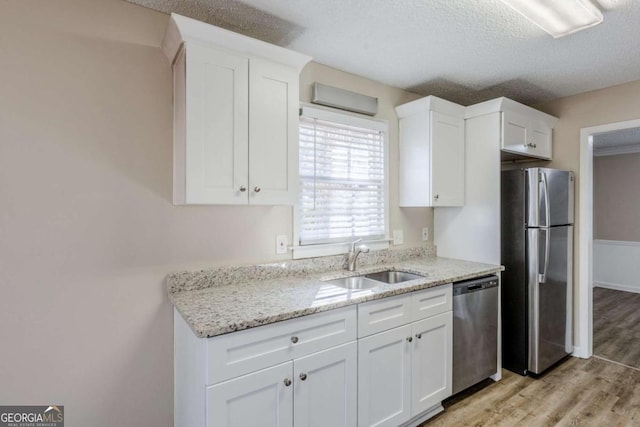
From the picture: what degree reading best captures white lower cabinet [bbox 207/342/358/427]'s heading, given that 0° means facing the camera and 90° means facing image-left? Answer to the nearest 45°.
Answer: approximately 315°

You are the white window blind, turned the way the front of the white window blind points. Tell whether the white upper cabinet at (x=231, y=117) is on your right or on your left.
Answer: on your right

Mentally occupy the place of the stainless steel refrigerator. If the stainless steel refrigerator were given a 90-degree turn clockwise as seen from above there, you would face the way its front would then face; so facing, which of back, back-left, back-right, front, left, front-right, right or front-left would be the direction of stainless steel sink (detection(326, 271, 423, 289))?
front

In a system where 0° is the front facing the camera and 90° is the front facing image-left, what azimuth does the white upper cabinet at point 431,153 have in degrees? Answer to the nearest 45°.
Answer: approximately 315°

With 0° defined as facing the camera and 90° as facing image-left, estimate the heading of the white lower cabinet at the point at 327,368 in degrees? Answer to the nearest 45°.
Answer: approximately 315°
